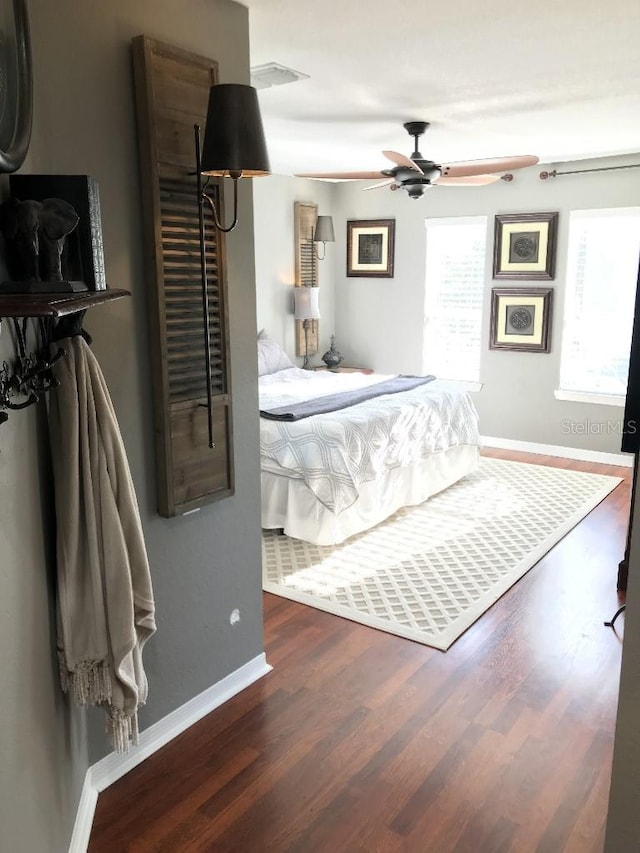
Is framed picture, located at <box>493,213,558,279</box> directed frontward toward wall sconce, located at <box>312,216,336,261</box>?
no

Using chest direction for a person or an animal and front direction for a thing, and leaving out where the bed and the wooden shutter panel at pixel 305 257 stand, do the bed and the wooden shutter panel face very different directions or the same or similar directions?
same or similar directions

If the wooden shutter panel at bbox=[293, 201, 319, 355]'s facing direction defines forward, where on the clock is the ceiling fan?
The ceiling fan is roughly at 1 o'clock from the wooden shutter panel.

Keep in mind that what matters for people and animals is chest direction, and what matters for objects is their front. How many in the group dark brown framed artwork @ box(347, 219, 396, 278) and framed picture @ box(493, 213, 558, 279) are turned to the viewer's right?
0

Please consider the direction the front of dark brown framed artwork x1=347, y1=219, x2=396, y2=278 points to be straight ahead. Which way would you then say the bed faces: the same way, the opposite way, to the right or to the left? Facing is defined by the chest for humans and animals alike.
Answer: to the left

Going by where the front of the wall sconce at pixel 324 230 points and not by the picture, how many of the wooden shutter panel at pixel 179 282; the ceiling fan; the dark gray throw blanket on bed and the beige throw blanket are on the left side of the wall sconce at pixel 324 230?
0

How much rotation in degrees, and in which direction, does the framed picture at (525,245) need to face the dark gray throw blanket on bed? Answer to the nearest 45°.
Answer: approximately 45° to its right

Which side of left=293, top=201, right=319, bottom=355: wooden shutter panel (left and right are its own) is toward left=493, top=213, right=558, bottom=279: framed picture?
front

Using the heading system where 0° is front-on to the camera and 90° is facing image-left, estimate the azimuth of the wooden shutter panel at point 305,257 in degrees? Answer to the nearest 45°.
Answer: approximately 315°

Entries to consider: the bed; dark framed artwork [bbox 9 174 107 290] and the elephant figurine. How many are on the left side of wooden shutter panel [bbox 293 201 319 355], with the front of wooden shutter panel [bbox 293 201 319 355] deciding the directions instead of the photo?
0

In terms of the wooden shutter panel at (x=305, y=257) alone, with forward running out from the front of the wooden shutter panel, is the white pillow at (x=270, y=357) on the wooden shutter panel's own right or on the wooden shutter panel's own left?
on the wooden shutter panel's own right

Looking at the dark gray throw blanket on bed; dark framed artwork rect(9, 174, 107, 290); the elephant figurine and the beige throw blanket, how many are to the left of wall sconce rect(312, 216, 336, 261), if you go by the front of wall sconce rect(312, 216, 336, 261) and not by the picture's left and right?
0

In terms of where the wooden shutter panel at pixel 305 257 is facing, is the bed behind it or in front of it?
in front

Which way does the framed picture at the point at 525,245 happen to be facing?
toward the camera

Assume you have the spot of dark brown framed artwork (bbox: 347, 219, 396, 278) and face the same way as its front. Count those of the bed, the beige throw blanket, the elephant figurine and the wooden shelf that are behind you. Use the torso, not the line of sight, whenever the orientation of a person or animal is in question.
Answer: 0

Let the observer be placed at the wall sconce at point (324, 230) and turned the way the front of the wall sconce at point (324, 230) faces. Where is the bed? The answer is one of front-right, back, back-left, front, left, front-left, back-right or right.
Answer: front-right

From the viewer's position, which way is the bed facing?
facing the viewer and to the right of the viewer

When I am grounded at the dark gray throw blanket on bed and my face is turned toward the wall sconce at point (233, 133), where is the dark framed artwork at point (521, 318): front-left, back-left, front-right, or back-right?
back-left
